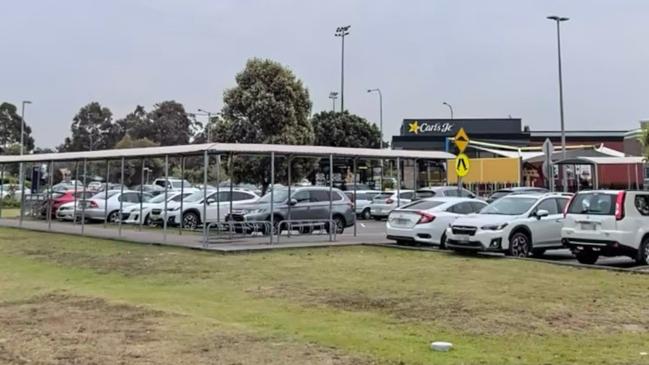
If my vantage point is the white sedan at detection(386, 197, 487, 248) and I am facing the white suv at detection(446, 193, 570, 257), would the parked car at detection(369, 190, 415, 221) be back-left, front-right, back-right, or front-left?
back-left

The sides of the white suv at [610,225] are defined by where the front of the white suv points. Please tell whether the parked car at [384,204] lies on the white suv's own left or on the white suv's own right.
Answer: on the white suv's own left

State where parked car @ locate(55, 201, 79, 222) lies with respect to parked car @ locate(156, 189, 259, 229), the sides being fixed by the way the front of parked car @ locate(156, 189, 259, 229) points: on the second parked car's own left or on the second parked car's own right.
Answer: on the second parked car's own right

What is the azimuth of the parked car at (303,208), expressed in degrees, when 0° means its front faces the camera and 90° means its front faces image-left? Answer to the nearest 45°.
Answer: approximately 45°

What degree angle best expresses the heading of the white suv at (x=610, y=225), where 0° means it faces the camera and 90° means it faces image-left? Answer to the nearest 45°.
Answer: approximately 225°
